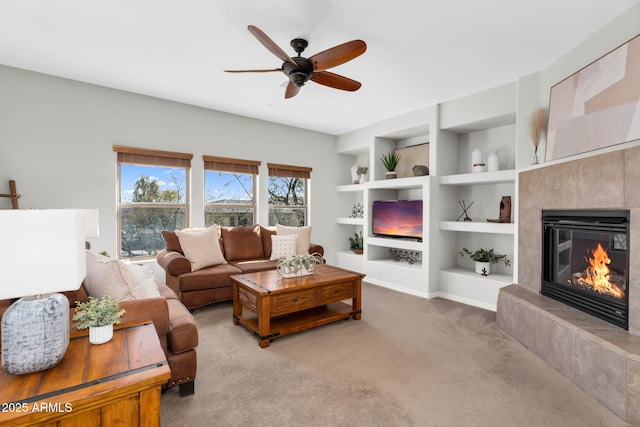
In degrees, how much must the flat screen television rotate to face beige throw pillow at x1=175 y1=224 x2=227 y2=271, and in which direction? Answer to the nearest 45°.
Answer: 0° — it already faces it

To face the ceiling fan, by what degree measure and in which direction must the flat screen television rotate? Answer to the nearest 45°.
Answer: approximately 45° to its left

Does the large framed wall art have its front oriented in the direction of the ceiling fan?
yes
